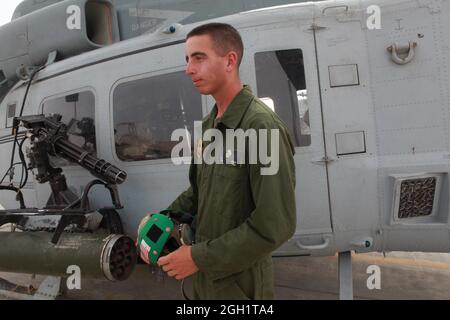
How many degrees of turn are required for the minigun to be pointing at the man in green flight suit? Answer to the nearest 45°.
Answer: approximately 45° to its right

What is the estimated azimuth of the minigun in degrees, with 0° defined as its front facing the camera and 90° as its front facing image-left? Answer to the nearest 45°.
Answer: approximately 315°
